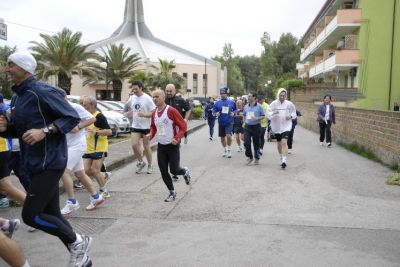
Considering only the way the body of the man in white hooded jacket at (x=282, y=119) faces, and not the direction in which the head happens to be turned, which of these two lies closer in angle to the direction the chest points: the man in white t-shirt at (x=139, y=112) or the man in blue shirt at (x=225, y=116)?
the man in white t-shirt

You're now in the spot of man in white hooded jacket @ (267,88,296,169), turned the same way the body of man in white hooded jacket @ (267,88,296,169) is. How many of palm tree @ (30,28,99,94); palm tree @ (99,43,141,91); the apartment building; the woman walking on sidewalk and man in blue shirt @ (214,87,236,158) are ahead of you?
0

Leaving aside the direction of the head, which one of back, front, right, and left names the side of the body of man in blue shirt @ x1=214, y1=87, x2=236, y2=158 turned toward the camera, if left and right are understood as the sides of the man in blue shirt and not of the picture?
front

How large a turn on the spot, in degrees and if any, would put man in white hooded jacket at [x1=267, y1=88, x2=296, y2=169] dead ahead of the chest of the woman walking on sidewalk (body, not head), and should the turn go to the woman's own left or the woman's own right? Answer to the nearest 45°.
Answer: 0° — they already face them

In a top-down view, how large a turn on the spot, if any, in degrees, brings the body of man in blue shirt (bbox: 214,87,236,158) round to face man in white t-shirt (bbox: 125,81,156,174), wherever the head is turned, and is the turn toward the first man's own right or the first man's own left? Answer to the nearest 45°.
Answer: approximately 45° to the first man's own right

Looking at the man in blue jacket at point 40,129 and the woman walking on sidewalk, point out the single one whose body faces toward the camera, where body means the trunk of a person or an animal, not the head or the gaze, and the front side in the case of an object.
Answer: the woman walking on sidewalk

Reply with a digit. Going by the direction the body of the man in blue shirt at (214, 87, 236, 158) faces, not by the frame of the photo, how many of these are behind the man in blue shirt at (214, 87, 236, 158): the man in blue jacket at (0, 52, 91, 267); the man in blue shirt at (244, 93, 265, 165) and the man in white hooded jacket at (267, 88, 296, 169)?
0

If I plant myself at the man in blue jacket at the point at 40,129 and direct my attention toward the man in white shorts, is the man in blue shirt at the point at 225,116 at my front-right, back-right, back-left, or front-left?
front-right

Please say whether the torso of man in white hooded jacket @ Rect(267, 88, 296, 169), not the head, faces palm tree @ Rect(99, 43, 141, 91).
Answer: no

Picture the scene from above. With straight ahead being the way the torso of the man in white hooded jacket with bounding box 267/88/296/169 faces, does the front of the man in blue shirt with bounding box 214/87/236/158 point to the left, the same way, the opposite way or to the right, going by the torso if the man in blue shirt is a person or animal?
the same way

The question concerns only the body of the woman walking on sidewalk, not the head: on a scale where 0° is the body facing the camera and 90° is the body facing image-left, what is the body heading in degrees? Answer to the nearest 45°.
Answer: approximately 0°

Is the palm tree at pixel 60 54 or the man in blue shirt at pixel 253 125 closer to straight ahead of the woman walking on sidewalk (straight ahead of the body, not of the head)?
the man in blue shirt

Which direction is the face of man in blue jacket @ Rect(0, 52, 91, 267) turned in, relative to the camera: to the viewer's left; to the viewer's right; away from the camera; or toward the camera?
to the viewer's left

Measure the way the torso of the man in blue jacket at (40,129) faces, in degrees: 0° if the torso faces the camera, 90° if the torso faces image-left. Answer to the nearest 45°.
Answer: approximately 90°

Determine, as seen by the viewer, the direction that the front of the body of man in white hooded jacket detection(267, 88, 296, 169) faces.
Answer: toward the camera
